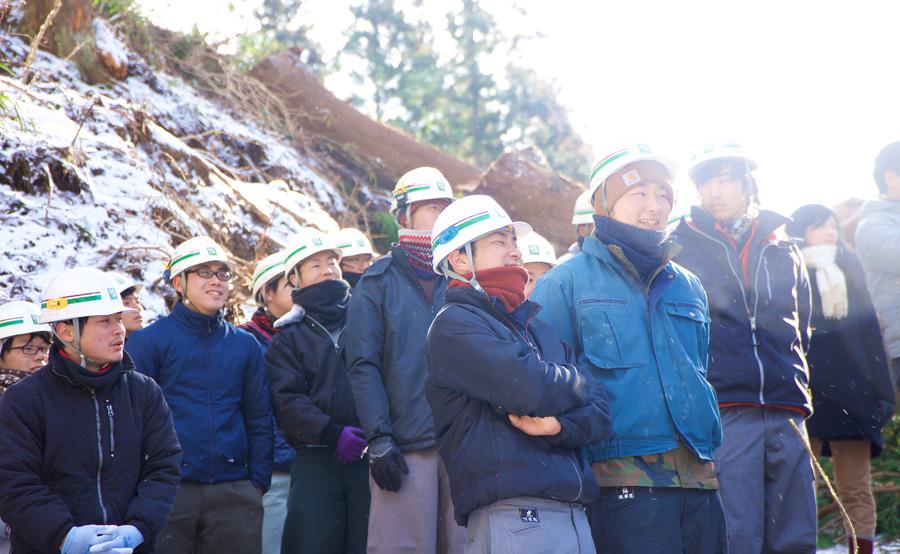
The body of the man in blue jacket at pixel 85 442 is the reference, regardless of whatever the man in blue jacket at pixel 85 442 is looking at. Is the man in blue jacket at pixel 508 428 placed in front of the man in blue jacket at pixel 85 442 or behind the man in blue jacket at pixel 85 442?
in front

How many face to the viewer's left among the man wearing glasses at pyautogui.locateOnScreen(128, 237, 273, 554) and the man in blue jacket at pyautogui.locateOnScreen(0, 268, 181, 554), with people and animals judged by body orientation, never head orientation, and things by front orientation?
0

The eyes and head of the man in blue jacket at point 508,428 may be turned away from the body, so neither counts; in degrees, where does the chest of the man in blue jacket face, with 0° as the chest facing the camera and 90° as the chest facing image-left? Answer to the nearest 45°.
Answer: approximately 315°

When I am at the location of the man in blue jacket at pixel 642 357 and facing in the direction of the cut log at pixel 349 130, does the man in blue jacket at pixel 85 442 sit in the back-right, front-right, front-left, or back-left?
front-left

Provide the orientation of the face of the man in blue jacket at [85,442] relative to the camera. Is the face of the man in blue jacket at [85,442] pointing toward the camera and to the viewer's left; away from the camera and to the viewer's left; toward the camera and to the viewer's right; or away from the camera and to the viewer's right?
toward the camera and to the viewer's right

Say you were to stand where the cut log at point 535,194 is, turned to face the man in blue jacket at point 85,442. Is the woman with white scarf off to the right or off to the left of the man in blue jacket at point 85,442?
left

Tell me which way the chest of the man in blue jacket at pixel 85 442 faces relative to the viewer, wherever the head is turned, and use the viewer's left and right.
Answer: facing the viewer and to the right of the viewer

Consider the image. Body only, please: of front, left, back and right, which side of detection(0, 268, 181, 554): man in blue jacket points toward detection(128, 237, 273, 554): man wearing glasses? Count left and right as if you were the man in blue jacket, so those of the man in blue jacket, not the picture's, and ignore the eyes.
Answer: left

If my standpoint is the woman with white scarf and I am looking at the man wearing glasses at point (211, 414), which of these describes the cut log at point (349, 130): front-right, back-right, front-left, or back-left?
front-right

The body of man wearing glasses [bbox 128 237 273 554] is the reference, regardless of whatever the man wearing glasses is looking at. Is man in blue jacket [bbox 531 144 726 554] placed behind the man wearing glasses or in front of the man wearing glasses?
in front

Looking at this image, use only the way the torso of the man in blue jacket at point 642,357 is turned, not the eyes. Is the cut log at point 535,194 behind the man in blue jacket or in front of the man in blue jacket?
behind
